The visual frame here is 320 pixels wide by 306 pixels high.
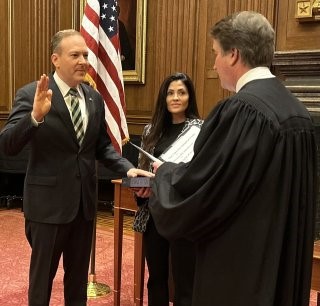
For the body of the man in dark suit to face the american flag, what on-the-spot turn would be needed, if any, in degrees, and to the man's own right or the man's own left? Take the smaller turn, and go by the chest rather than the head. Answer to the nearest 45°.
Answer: approximately 135° to the man's own left

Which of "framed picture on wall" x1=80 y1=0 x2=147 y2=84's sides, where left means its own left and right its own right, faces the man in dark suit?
front

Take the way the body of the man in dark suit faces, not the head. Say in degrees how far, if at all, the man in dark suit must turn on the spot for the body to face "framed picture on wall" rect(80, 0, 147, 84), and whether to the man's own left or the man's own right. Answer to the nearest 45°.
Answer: approximately 135° to the man's own left

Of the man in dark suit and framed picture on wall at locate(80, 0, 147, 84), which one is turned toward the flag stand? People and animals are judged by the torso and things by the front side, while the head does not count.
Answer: the framed picture on wall

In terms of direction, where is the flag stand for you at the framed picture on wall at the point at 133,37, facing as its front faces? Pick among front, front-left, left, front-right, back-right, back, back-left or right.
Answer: front

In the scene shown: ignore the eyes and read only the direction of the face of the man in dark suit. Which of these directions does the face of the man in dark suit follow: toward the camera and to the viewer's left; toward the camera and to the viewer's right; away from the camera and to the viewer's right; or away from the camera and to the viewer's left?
toward the camera and to the viewer's right

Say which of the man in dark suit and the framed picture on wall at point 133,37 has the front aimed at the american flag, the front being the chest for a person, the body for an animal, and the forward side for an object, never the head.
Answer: the framed picture on wall

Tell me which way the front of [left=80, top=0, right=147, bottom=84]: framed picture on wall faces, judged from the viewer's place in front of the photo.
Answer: facing the viewer

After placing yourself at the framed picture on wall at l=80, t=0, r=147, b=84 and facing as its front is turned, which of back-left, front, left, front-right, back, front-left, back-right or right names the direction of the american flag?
front

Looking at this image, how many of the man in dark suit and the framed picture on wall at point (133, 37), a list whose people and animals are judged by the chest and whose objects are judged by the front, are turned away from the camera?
0

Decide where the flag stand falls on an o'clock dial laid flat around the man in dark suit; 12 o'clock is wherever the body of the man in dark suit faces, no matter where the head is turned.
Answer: The flag stand is roughly at 8 o'clock from the man in dark suit.
